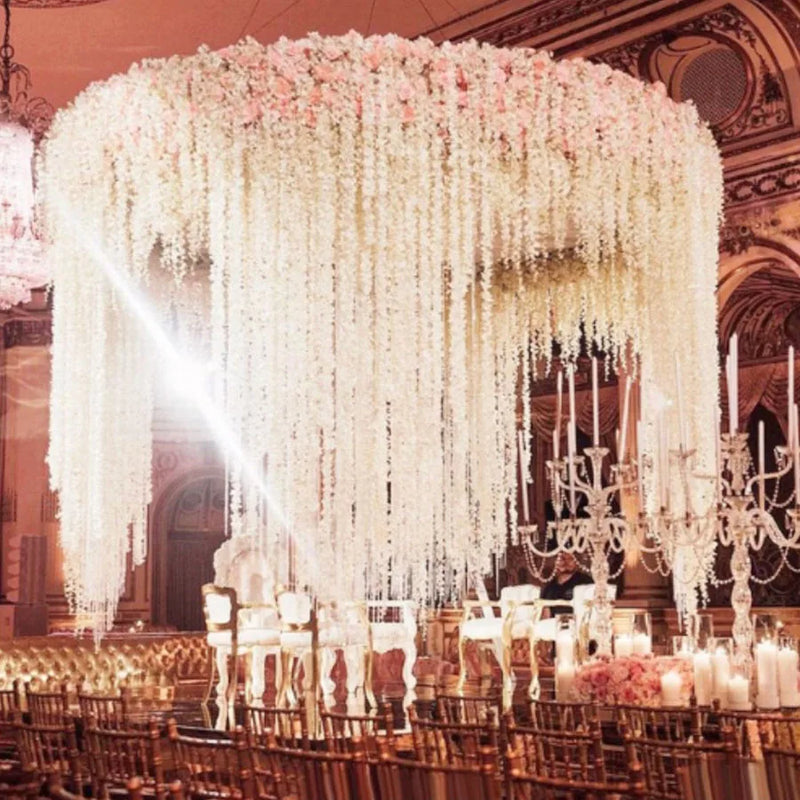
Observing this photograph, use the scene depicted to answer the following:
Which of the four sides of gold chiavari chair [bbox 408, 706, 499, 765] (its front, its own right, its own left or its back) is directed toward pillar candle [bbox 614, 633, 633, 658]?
front

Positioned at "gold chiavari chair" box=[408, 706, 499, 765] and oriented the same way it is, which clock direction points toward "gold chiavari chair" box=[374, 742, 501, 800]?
"gold chiavari chair" box=[374, 742, 501, 800] is roughly at 6 o'clock from "gold chiavari chair" box=[408, 706, 499, 765].

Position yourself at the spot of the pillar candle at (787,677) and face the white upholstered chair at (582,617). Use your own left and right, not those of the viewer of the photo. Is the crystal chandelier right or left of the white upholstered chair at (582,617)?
left

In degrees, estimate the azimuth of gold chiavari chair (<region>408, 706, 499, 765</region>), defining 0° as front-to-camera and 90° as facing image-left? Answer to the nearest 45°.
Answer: approximately 180°

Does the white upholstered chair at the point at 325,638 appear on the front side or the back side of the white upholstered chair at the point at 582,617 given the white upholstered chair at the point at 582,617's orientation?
on the front side

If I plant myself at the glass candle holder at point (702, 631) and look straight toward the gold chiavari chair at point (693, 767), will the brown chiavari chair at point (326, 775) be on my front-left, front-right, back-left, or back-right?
front-right

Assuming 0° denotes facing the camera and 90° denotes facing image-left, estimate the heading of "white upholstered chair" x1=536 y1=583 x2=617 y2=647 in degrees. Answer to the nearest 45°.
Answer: approximately 45°

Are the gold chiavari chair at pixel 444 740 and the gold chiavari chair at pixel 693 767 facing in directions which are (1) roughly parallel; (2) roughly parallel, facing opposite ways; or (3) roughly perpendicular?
roughly parallel

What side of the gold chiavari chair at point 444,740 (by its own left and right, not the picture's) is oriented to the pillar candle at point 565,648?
front

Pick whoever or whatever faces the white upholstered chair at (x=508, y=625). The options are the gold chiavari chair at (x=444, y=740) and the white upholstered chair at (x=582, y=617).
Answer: the gold chiavari chair

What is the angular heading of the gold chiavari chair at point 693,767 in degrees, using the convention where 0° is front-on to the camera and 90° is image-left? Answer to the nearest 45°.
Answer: approximately 180°

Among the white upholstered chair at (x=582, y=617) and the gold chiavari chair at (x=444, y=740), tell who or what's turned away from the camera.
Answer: the gold chiavari chair

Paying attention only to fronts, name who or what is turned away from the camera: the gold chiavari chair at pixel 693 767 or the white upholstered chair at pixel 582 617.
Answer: the gold chiavari chair

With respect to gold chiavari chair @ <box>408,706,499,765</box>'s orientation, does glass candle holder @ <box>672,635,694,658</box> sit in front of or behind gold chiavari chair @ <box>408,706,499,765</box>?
in front

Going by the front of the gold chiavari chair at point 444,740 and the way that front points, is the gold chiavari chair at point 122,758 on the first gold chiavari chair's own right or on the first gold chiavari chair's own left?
on the first gold chiavari chair's own left
